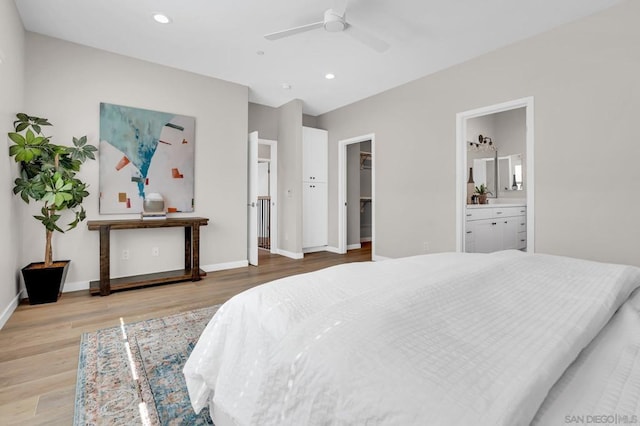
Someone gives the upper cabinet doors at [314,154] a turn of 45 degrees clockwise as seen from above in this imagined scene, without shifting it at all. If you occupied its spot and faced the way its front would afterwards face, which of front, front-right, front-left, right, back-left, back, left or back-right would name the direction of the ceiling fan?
front

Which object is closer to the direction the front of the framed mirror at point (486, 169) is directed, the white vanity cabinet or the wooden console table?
the white vanity cabinet

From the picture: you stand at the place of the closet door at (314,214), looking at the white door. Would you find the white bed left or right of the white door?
left

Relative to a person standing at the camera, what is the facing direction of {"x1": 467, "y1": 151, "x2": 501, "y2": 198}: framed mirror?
facing the viewer

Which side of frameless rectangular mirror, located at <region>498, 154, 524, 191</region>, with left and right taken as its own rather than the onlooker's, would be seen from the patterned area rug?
front

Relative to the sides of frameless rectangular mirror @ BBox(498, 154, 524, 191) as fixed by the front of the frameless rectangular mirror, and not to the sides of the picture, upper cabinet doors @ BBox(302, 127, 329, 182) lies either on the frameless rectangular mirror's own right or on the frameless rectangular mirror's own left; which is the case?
on the frameless rectangular mirror's own right

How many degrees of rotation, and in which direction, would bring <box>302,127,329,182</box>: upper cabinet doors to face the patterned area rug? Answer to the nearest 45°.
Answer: approximately 45° to its right

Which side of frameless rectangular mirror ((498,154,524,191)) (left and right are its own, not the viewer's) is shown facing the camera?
front

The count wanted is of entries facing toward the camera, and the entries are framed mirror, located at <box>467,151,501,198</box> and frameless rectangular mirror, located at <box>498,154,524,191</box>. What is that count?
2

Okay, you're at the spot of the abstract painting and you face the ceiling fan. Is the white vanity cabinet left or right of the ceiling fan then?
left

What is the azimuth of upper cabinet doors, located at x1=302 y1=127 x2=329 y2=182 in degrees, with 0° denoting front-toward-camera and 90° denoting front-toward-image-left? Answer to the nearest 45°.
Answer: approximately 315°

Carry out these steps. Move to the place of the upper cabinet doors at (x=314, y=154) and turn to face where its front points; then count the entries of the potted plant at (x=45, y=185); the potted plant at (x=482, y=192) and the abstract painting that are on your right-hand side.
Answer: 2

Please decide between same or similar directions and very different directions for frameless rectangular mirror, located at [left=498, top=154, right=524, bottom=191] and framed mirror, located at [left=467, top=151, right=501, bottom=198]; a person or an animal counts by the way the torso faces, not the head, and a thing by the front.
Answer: same or similar directions
